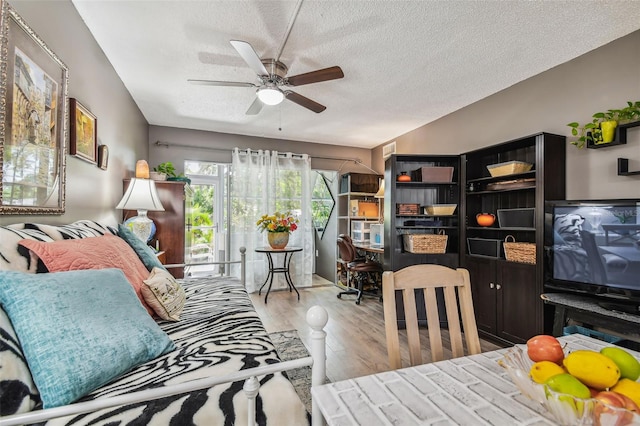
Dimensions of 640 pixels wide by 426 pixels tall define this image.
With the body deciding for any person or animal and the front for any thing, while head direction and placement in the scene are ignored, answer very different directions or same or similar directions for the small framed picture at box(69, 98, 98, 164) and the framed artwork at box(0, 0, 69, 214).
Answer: same or similar directions

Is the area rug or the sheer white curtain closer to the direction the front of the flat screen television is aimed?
the area rug

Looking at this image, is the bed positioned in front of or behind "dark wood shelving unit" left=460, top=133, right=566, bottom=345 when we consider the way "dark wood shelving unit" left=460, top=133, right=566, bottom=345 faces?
in front

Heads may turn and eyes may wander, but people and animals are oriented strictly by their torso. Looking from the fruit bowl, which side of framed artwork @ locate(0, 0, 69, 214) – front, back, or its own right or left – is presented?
front

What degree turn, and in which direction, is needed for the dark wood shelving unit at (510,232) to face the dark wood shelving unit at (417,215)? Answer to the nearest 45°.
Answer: approximately 45° to its right

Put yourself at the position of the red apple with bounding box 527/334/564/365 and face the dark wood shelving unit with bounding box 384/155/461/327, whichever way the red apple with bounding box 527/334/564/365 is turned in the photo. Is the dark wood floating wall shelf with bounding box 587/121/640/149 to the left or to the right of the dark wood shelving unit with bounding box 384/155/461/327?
right

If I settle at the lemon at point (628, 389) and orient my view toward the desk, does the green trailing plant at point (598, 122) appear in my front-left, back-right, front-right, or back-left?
front-right

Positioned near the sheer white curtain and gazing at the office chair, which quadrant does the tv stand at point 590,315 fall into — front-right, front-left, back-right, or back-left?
front-right

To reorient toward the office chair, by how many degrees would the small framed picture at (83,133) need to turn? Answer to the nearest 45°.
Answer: approximately 45° to its left

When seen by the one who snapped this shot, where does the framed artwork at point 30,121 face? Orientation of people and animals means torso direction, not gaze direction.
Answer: facing the viewer and to the right of the viewer

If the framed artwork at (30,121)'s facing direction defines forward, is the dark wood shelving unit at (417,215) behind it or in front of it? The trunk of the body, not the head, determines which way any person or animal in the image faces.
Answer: in front

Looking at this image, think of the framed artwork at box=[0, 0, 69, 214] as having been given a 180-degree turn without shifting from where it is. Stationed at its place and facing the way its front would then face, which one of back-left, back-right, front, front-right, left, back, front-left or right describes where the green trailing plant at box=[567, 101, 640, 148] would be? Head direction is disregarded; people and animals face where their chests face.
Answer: back

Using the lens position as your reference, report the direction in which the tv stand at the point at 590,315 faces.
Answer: facing the viewer and to the left of the viewer

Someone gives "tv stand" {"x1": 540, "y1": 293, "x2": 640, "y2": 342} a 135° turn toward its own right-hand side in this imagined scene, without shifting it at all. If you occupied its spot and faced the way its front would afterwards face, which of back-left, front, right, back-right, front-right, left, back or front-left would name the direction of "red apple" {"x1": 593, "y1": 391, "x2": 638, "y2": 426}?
back

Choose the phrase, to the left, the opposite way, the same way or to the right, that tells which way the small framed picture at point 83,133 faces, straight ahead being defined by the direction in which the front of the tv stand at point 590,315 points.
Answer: the opposite way
